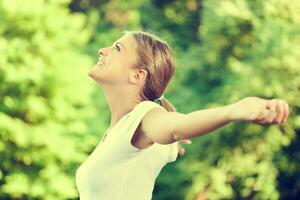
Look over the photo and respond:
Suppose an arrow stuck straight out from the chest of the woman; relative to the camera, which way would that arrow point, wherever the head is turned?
to the viewer's left

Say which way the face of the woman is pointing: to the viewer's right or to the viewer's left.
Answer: to the viewer's left
